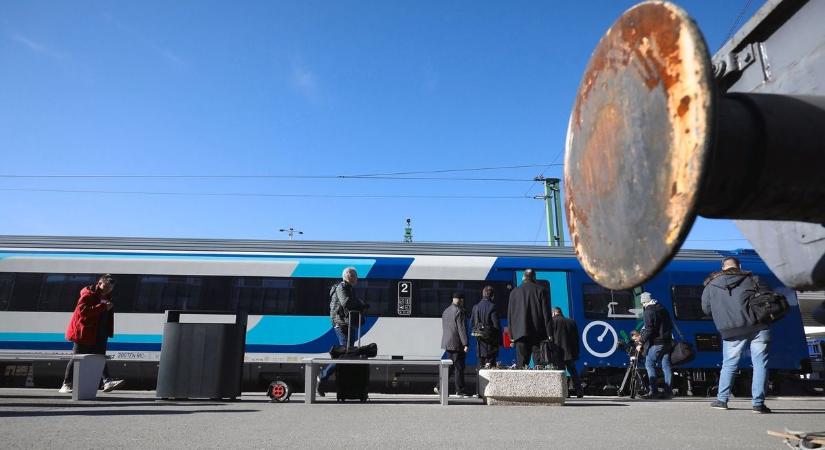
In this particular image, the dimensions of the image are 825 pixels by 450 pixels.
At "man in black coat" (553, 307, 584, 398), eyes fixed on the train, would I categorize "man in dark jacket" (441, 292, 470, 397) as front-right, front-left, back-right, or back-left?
front-left

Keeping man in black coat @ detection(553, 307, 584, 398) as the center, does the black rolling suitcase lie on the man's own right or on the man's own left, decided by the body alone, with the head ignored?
on the man's own left

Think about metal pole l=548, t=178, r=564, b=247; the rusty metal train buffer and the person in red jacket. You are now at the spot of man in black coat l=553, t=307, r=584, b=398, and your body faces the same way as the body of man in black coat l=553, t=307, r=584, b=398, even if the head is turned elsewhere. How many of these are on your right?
1

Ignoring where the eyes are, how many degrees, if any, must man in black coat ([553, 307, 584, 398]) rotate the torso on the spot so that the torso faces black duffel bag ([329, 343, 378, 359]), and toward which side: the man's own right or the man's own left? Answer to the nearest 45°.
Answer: approximately 45° to the man's own left

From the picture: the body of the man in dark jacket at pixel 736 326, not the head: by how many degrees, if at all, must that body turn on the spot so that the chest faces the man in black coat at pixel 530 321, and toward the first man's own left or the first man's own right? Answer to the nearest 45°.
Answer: approximately 90° to the first man's own left

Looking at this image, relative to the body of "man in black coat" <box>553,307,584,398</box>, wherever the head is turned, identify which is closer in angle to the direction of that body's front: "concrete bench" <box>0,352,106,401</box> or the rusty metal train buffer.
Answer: the concrete bench

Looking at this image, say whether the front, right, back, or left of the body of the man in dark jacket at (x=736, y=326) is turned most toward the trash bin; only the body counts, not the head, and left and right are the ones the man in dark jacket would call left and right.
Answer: left

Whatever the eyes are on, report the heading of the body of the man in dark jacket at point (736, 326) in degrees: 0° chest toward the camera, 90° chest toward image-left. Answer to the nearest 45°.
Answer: approximately 180°

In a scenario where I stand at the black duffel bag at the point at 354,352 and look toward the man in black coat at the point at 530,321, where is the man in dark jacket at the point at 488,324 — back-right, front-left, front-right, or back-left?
front-left

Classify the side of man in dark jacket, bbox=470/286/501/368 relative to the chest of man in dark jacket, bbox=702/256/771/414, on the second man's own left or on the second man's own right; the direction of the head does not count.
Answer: on the second man's own left

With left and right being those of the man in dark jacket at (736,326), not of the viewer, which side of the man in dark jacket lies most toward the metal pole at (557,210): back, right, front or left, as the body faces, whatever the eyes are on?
front

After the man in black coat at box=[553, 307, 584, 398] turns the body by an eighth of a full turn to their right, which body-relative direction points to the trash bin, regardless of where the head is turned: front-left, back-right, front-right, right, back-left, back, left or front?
left

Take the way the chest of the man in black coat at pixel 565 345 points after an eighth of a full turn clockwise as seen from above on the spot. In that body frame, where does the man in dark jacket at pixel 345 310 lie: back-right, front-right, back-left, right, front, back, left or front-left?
left
